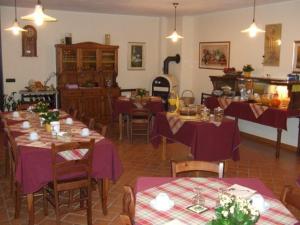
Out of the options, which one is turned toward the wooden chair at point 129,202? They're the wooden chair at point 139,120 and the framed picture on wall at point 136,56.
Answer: the framed picture on wall

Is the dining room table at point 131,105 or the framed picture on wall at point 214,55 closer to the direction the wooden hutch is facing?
the dining room table

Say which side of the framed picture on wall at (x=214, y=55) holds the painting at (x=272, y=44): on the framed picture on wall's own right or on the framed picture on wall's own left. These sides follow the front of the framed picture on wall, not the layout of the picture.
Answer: on the framed picture on wall's own left

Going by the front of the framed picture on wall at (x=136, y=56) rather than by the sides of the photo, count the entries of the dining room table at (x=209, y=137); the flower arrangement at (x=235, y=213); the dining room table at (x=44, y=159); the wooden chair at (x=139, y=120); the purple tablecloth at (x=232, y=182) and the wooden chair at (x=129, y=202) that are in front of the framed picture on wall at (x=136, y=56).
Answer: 6

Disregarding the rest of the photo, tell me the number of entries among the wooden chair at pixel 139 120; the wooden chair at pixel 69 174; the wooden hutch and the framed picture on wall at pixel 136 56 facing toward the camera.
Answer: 2

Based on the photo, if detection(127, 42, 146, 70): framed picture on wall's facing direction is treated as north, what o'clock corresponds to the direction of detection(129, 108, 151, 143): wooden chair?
The wooden chair is roughly at 12 o'clock from the framed picture on wall.

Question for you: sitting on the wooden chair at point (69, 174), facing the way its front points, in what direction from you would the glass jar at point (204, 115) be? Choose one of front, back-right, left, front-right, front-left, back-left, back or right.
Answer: right

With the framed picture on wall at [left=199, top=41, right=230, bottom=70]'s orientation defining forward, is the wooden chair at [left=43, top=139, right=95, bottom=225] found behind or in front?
in front

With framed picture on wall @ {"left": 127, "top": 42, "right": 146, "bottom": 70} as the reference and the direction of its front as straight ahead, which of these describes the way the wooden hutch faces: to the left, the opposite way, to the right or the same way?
the same way

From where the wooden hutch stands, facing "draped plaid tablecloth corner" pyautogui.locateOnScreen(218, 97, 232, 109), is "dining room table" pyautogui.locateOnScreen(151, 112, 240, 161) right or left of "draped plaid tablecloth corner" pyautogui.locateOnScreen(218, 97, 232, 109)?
right

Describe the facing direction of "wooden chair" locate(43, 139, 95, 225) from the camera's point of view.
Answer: facing away from the viewer and to the left of the viewer

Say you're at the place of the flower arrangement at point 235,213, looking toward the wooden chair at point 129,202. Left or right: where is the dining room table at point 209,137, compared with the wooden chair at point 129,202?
right

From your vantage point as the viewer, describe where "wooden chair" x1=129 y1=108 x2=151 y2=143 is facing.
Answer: facing away from the viewer

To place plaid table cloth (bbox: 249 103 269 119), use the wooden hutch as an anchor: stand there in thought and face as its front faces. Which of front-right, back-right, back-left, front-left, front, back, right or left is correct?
front-left

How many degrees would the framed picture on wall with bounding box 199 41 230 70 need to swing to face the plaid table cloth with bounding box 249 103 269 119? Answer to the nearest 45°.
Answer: approximately 45° to its left

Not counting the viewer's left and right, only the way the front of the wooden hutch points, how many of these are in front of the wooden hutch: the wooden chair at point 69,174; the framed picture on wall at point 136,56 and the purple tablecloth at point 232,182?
2

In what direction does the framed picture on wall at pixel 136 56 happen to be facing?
toward the camera

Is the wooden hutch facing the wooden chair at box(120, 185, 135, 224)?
yes

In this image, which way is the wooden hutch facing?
toward the camera

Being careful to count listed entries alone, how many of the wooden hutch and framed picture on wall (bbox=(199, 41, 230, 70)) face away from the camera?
0
